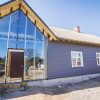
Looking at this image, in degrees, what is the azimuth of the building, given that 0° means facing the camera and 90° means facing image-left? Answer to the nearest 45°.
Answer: approximately 45°
